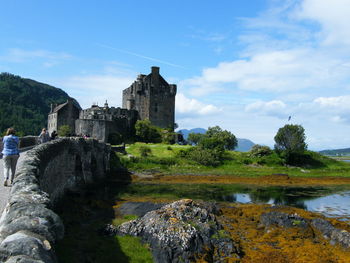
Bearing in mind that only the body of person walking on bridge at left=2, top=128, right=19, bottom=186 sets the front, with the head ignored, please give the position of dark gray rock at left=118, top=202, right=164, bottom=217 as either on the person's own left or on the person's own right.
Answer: on the person's own right

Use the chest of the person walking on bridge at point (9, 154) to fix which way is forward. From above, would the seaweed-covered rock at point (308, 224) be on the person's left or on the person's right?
on the person's right

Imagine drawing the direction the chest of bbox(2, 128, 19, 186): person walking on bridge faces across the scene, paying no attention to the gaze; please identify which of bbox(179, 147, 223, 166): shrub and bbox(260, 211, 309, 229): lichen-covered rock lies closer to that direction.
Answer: the shrub

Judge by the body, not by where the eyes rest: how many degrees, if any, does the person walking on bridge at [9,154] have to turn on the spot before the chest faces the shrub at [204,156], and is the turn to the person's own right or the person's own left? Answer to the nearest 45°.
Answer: approximately 45° to the person's own right

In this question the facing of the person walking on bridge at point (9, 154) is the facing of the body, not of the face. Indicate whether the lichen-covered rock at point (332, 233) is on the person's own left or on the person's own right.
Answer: on the person's own right

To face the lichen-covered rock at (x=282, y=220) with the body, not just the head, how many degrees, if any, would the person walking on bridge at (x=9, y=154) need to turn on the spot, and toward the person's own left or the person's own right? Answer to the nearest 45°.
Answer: approximately 90° to the person's own right

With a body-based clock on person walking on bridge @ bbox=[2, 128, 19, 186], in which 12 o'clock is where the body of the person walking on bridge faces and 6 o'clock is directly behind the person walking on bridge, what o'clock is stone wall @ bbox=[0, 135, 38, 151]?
The stone wall is roughly at 12 o'clock from the person walking on bridge.

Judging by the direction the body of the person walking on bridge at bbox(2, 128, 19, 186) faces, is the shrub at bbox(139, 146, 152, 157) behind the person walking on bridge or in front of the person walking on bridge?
in front

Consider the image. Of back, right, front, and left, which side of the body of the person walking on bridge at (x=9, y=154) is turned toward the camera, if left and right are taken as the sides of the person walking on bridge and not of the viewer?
back

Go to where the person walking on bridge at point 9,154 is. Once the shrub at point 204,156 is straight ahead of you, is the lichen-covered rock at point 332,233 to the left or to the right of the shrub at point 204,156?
right

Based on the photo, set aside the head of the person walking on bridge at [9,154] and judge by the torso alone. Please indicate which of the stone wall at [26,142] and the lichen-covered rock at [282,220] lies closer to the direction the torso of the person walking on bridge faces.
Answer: the stone wall
